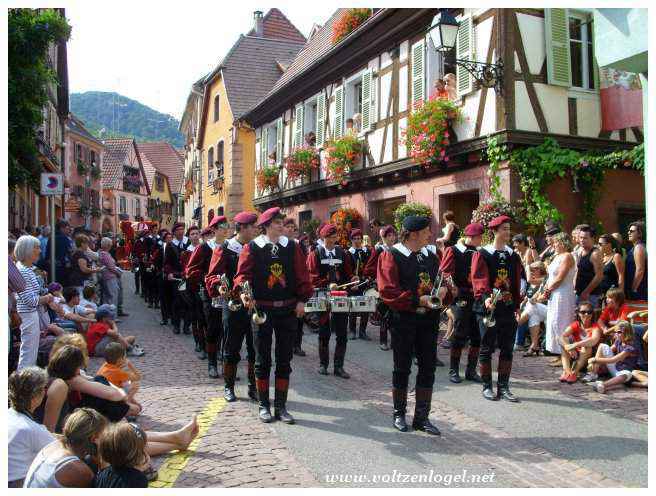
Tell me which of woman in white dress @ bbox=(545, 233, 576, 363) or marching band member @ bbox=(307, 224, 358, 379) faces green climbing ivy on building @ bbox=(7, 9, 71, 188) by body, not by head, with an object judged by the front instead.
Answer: the woman in white dress

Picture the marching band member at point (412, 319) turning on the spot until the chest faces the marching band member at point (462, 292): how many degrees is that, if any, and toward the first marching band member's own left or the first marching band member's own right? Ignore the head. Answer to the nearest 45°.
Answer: approximately 135° to the first marching band member's own left

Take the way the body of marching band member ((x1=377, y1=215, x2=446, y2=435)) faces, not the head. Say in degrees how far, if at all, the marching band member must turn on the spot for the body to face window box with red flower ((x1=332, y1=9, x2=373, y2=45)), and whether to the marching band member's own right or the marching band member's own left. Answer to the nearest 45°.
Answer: approximately 135° to the marching band member's own left

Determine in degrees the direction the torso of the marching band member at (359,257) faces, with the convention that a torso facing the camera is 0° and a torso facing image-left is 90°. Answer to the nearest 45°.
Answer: approximately 0°

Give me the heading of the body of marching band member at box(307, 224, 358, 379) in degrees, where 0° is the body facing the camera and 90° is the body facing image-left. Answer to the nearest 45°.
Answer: approximately 0°

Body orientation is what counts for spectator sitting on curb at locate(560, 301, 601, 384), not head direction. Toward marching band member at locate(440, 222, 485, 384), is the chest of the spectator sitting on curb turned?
yes

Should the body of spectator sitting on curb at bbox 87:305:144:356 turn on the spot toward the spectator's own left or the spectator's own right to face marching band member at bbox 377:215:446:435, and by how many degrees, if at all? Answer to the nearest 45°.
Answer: approximately 45° to the spectator's own right

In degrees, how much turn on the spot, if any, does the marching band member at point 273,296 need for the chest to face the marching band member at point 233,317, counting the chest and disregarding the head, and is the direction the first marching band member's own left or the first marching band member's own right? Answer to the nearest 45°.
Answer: approximately 135° to the first marching band member's own right

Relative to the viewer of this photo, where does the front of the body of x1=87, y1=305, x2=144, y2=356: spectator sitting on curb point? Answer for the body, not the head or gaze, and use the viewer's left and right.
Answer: facing to the right of the viewer

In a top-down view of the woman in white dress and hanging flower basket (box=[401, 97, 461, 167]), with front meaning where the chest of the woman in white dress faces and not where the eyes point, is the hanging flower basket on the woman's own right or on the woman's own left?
on the woman's own right

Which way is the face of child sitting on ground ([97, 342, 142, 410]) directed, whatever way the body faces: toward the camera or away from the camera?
away from the camera

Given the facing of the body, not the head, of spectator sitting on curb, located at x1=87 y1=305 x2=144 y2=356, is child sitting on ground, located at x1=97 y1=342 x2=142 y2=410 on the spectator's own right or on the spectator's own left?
on the spectator's own right

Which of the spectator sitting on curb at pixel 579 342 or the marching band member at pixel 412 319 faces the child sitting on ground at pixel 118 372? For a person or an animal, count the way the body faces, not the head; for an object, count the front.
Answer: the spectator sitting on curb
